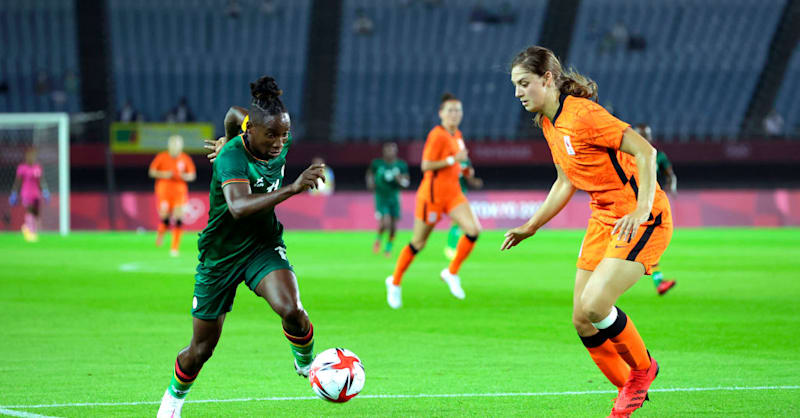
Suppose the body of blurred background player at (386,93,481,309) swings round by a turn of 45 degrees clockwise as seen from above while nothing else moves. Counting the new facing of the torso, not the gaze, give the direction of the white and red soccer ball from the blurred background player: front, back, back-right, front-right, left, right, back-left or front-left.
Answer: front

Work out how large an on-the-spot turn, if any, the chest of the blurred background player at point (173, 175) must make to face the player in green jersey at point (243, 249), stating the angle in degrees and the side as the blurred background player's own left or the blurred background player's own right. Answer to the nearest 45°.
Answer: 0° — they already face them

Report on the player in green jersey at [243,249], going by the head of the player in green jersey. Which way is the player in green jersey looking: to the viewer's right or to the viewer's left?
to the viewer's right

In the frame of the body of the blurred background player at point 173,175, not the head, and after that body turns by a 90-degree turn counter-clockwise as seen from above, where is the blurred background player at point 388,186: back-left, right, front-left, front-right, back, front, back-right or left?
front

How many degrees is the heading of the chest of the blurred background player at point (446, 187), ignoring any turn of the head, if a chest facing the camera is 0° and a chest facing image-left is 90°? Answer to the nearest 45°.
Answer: approximately 315°

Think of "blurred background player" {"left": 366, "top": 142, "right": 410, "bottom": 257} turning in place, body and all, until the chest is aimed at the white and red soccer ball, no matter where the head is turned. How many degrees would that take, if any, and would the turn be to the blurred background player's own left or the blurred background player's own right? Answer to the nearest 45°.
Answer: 0° — they already face it

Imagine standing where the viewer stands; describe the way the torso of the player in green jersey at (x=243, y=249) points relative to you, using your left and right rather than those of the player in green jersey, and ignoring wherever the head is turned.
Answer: facing the viewer and to the right of the viewer

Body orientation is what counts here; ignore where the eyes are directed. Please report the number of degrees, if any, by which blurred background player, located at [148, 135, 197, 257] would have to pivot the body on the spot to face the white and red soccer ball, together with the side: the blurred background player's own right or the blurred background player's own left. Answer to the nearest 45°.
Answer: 0° — they already face it
